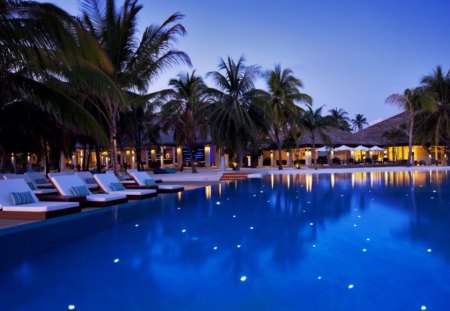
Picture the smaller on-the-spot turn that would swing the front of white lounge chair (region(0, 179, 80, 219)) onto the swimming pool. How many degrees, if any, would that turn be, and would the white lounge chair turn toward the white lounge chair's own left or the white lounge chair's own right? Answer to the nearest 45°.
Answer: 0° — it already faces it

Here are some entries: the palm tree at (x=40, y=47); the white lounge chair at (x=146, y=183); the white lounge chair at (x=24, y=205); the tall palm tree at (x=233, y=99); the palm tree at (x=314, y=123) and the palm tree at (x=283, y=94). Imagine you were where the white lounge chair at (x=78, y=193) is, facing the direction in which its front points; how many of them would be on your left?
4

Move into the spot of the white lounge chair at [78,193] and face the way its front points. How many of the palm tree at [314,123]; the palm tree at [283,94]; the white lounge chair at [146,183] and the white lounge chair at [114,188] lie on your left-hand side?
4

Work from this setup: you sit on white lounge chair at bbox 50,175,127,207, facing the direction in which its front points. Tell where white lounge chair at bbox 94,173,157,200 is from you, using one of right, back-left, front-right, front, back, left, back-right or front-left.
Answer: left

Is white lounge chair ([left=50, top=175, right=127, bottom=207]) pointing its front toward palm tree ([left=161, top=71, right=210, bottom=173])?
no

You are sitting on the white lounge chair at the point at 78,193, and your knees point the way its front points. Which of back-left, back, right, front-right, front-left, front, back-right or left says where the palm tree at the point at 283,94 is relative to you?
left

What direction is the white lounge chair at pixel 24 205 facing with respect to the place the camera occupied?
facing the viewer and to the right of the viewer

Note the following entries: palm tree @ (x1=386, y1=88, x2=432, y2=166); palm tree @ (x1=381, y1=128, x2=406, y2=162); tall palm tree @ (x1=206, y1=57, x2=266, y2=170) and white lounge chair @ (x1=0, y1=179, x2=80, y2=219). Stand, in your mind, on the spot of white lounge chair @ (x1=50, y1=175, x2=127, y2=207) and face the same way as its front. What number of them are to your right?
1

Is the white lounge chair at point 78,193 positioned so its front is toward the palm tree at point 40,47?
no

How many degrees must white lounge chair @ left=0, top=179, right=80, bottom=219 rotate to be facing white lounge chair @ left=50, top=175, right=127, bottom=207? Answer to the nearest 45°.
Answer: approximately 90° to its left

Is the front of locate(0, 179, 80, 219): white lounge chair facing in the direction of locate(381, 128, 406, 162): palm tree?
no

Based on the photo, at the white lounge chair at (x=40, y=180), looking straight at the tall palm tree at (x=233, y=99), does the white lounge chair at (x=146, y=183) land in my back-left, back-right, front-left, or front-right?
front-right

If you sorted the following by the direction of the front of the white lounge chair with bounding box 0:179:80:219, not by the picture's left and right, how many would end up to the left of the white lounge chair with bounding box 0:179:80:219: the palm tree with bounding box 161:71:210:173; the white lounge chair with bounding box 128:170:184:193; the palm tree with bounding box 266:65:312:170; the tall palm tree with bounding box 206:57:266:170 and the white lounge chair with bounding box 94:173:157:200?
5

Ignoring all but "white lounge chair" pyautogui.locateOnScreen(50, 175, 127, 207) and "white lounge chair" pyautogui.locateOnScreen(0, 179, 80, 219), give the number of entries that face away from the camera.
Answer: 0

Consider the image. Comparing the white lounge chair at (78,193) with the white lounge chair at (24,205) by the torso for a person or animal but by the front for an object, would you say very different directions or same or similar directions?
same or similar directions

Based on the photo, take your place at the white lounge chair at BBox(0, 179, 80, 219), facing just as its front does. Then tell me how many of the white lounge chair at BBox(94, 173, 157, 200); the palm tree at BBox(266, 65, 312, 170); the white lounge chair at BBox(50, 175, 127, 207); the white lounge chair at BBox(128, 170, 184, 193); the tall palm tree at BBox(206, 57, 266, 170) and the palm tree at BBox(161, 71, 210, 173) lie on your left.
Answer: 6
